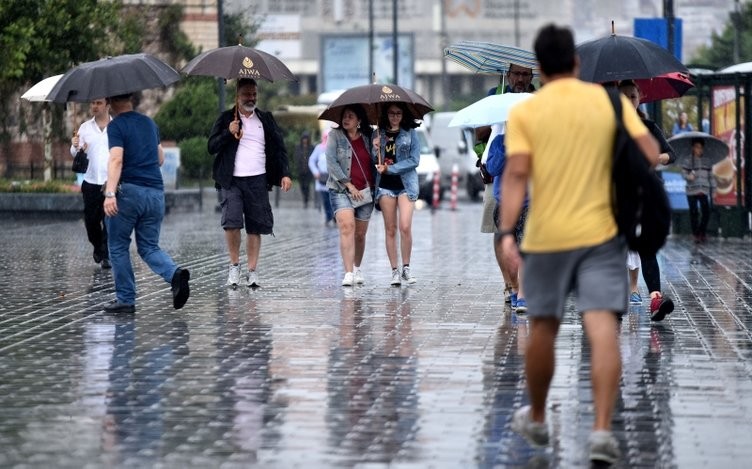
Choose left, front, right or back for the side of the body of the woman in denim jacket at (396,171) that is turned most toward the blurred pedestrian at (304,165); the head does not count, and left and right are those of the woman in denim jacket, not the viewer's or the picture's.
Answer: back

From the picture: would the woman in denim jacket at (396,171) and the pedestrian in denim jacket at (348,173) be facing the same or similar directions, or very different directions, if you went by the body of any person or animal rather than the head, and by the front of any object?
same or similar directions

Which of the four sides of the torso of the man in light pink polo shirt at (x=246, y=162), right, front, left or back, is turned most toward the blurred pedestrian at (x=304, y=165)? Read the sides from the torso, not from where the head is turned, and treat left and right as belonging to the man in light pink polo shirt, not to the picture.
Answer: back

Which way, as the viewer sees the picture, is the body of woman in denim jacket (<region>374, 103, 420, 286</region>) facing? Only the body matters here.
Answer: toward the camera

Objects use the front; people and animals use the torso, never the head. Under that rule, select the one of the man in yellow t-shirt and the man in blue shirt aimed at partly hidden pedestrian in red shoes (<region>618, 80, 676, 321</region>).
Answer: the man in yellow t-shirt

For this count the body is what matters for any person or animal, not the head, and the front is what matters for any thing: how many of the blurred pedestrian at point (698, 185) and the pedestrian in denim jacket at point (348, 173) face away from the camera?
0

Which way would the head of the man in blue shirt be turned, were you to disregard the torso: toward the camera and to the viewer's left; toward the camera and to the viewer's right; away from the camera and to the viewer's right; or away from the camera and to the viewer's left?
away from the camera and to the viewer's left

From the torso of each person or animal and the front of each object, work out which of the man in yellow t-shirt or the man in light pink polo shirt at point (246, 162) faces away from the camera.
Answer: the man in yellow t-shirt

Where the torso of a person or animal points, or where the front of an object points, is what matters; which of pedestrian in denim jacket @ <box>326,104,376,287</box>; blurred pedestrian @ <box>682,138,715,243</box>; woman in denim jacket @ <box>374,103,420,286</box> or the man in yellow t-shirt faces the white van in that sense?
the man in yellow t-shirt

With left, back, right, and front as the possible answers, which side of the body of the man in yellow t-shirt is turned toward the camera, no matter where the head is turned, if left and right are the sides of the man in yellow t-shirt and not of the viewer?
back

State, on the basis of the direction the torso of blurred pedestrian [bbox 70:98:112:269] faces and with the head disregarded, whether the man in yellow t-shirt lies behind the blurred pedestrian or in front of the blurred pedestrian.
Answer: in front

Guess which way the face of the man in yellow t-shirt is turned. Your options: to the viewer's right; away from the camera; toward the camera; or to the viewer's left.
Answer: away from the camera

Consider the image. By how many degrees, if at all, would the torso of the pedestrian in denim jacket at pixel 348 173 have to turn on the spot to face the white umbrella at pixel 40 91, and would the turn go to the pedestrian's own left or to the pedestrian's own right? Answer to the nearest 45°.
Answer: approximately 135° to the pedestrian's own right

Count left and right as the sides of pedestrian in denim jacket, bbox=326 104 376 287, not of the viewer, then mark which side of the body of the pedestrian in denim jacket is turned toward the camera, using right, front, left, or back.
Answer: front

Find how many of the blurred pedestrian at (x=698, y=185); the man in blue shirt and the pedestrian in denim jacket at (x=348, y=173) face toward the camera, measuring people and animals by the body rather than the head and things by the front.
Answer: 2

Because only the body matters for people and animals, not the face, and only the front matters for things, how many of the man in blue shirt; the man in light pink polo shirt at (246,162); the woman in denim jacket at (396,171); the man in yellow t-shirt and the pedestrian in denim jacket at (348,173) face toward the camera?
3
